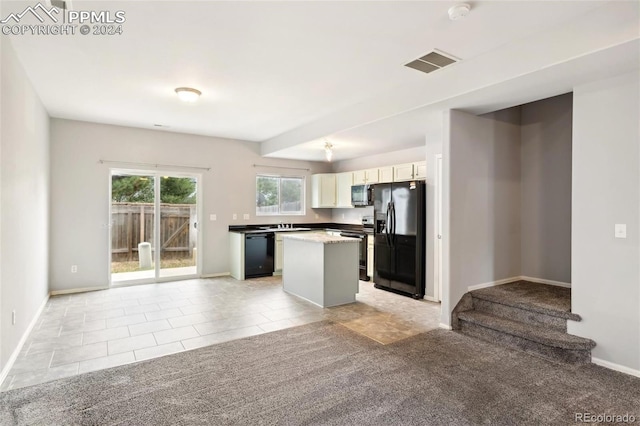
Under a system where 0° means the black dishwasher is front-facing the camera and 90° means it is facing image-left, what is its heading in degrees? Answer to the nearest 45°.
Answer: approximately 315°

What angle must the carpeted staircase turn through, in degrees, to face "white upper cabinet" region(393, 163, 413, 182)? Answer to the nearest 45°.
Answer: approximately 90° to its right

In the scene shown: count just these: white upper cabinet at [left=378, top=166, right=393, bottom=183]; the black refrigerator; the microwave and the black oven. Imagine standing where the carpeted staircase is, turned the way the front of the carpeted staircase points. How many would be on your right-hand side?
4

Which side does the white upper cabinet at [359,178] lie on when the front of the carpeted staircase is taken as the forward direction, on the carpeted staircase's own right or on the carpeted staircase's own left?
on the carpeted staircase's own right

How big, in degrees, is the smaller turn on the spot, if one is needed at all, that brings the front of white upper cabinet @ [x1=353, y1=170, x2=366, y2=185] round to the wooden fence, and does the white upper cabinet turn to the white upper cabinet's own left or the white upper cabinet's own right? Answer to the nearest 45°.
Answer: approximately 45° to the white upper cabinet's own right

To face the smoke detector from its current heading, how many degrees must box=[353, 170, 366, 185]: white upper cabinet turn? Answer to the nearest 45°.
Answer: approximately 45° to its left

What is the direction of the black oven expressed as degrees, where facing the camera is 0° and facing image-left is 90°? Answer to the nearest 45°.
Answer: approximately 45°

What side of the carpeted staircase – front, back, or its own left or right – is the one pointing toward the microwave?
right

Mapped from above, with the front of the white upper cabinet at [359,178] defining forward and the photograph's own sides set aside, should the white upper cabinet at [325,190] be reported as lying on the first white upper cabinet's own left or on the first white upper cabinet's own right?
on the first white upper cabinet's own right

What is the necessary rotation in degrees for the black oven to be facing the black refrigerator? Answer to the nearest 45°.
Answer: approximately 90° to its left
